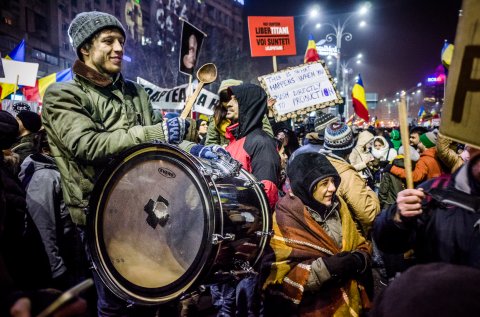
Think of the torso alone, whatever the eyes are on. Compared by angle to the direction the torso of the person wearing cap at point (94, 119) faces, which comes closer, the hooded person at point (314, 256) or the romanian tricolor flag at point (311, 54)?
the hooded person

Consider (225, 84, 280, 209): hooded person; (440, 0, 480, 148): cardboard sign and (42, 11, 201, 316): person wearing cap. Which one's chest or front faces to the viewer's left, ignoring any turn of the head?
the hooded person

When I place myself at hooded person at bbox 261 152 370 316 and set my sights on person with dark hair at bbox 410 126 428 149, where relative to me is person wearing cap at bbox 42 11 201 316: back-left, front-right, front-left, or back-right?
back-left

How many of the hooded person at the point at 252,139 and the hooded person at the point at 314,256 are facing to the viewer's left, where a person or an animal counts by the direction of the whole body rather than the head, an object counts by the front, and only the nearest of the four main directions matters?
1

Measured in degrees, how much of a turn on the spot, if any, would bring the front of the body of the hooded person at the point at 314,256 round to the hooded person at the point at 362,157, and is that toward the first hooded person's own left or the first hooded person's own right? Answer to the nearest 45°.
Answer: approximately 135° to the first hooded person's own left

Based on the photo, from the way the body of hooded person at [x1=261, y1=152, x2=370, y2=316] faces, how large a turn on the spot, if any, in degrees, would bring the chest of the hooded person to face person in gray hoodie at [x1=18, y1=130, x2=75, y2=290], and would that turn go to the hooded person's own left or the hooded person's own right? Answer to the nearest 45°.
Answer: approximately 135° to the hooded person's own right

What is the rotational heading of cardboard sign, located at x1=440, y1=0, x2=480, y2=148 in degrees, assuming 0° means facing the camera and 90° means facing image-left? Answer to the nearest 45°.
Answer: approximately 0°

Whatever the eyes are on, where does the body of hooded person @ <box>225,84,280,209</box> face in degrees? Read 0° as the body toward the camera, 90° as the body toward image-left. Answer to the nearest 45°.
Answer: approximately 90°

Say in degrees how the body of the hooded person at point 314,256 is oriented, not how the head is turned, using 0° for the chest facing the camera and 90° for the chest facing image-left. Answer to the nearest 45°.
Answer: approximately 315°

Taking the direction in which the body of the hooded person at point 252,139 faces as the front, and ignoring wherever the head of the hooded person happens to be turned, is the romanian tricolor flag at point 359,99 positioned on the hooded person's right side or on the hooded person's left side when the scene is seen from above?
on the hooded person's right side

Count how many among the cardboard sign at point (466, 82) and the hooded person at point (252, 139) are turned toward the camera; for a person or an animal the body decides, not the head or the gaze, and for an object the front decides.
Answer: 1

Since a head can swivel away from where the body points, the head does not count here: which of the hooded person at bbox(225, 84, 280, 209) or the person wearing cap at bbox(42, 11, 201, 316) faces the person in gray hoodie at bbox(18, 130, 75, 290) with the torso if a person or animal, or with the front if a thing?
the hooded person

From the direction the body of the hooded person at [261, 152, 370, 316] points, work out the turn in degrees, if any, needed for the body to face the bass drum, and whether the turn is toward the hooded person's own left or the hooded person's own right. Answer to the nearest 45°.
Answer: approximately 90° to the hooded person's own right

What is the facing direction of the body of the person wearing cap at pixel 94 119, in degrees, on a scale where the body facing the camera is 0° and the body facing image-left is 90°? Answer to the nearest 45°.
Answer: approximately 315°
